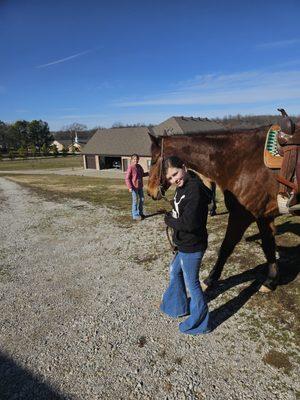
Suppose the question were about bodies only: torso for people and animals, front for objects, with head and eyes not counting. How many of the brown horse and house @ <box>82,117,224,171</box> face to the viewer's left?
1

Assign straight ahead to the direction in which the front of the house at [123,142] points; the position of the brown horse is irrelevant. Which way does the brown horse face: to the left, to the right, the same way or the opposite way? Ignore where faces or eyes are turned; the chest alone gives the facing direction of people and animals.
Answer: to the right

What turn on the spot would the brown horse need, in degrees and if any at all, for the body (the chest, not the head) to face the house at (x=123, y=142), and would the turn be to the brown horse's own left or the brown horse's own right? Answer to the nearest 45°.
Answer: approximately 90° to the brown horse's own right

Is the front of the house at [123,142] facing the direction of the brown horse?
yes

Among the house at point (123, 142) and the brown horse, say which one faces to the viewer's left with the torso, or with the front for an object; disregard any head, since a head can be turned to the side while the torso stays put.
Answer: the brown horse

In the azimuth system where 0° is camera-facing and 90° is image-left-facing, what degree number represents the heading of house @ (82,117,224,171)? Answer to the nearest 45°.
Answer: approximately 0°

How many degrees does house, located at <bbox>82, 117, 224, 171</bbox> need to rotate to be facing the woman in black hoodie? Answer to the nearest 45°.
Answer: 0° — it already faces them

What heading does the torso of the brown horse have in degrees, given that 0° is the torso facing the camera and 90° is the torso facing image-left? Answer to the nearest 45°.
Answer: approximately 90°
